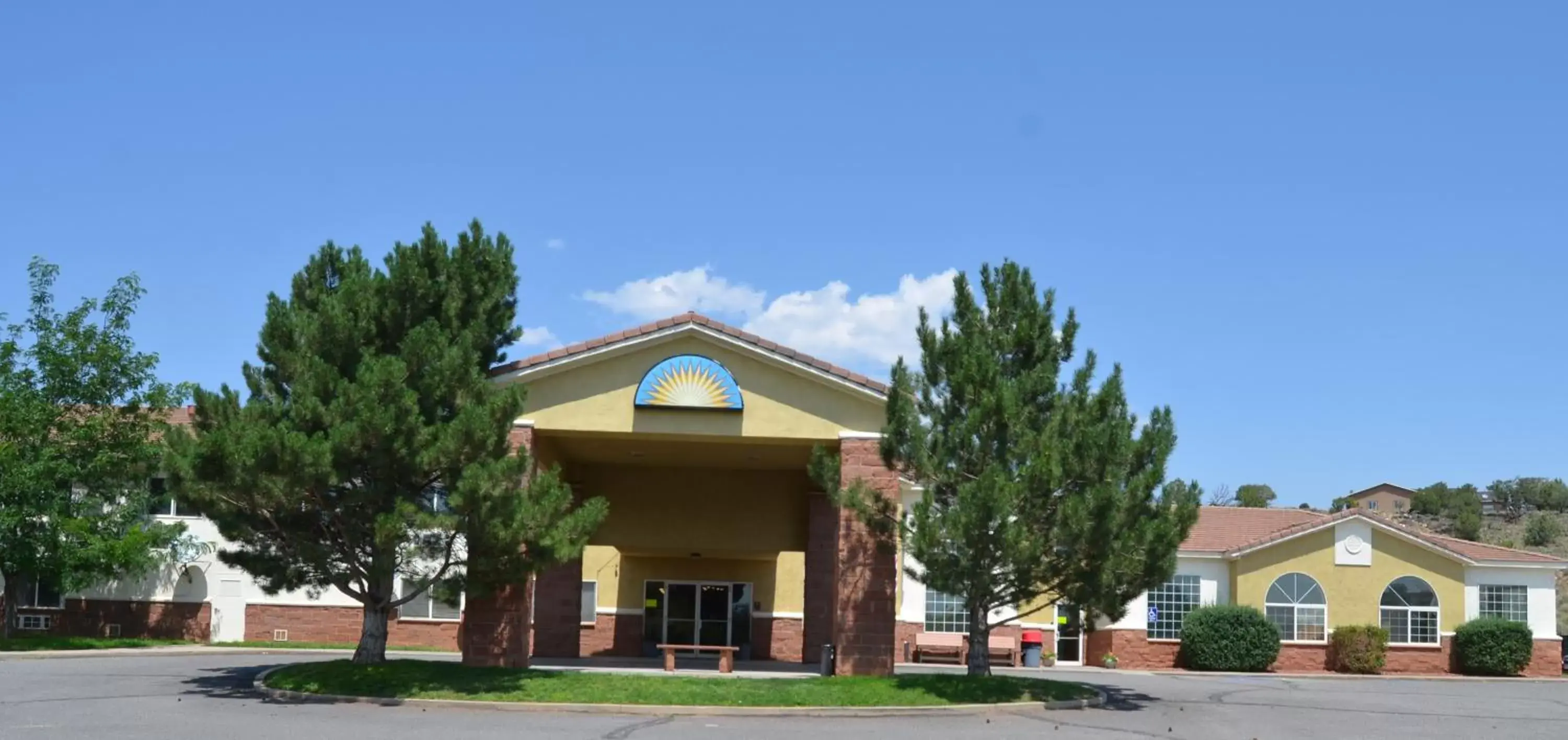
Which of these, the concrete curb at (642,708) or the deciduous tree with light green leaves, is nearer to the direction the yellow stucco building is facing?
the concrete curb

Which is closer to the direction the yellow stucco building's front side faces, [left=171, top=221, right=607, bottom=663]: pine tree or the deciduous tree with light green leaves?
the pine tree

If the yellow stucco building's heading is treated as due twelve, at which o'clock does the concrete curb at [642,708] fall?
The concrete curb is roughly at 12 o'clock from the yellow stucco building.

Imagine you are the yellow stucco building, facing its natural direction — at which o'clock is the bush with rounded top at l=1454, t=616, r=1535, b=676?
The bush with rounded top is roughly at 8 o'clock from the yellow stucco building.

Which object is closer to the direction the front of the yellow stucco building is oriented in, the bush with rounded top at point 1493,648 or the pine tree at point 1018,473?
the pine tree

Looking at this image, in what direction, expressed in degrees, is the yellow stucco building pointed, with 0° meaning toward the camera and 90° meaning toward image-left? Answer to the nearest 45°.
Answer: approximately 0°

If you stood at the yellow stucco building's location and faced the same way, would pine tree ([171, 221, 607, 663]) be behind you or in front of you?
in front

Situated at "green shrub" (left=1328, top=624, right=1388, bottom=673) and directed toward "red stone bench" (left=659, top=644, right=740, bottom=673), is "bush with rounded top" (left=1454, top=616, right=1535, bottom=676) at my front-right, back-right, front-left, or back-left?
back-left

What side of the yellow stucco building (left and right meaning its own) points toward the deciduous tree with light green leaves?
right
